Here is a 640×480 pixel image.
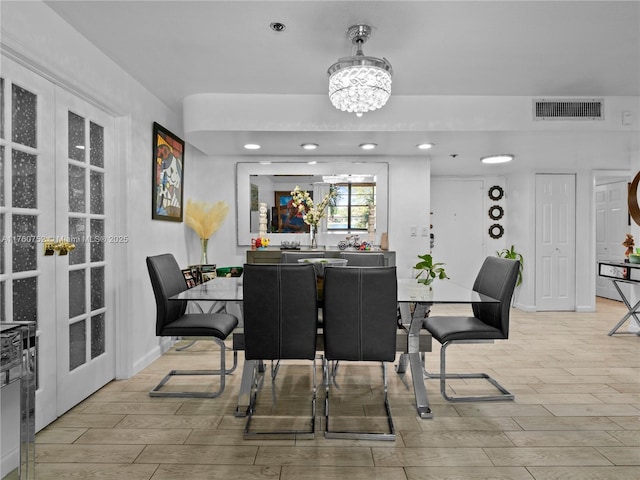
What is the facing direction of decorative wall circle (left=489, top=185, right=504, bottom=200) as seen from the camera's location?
facing the viewer

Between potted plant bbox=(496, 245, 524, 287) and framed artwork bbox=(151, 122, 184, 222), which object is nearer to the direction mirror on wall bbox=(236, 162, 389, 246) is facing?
the framed artwork

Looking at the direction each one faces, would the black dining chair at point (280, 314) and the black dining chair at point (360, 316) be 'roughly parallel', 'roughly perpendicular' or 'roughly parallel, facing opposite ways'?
roughly parallel

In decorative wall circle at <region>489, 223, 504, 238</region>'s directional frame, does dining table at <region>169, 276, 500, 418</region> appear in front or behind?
in front

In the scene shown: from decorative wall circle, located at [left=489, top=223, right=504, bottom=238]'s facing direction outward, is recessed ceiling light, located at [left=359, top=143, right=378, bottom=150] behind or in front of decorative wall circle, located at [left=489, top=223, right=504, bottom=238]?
in front

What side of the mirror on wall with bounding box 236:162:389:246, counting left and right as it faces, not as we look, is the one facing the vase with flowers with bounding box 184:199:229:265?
right

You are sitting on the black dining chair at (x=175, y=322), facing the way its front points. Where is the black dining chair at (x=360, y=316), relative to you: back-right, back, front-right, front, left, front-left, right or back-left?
front-right

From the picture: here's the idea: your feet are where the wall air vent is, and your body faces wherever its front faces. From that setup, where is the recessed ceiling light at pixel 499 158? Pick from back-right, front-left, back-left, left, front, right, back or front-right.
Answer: back-right

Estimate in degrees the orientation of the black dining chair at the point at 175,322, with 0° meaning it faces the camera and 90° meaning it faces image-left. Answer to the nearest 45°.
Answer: approximately 270°

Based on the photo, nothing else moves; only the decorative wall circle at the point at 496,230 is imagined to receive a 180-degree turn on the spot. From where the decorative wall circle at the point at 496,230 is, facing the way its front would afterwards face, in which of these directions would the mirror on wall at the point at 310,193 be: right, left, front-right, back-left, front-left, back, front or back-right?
back-left

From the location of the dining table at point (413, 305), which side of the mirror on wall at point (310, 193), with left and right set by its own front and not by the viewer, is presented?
front

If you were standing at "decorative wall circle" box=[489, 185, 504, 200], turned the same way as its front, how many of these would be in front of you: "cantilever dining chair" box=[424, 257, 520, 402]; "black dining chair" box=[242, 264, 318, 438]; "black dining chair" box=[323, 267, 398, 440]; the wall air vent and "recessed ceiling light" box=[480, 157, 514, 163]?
5

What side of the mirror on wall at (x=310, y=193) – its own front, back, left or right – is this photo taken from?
front

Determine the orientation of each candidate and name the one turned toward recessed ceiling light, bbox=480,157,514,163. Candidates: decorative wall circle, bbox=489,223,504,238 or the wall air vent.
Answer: the decorative wall circle

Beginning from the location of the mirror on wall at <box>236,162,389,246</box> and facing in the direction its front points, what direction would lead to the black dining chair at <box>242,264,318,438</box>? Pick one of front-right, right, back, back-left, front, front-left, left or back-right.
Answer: front

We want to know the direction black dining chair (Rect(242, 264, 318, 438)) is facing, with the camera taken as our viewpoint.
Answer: facing away from the viewer

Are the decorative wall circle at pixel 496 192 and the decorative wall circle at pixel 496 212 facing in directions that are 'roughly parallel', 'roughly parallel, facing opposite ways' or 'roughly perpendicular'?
roughly parallel

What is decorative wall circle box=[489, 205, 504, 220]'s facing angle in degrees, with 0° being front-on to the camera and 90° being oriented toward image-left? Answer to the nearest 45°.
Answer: approximately 0°

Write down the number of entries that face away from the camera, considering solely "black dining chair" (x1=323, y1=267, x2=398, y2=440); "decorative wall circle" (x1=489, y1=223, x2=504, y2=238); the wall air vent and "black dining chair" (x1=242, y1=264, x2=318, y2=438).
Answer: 2

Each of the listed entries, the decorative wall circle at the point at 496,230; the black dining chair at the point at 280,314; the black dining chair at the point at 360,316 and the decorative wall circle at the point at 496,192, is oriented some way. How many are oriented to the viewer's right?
0

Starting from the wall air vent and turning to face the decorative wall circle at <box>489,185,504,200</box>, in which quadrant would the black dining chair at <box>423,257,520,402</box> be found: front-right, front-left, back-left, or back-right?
back-left

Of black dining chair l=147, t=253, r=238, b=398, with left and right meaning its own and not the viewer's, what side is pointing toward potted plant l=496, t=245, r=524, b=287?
front
